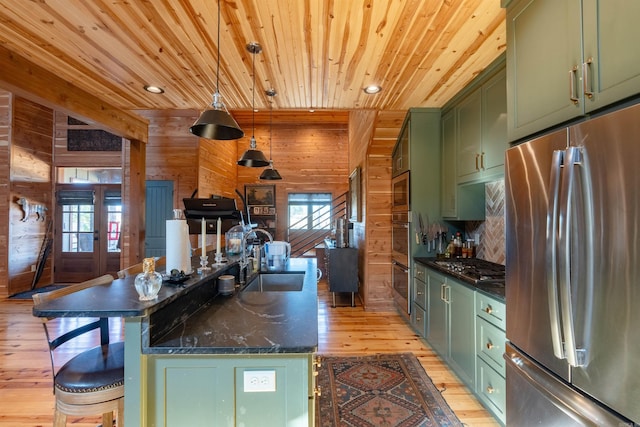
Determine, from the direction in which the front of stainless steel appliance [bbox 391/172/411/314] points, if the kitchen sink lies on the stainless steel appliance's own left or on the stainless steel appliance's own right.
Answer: on the stainless steel appliance's own left

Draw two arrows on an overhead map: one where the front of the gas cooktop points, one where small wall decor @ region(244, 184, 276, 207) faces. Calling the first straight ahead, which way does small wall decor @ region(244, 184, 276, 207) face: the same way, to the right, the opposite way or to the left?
to the left

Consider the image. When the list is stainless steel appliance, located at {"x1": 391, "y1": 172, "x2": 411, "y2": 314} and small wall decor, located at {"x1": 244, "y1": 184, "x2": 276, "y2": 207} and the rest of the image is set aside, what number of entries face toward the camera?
1

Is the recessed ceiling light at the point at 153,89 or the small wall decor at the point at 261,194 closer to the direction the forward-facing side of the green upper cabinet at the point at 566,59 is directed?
the recessed ceiling light

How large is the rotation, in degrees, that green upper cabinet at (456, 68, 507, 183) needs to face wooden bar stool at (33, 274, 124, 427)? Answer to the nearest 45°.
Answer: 0° — it already faces it

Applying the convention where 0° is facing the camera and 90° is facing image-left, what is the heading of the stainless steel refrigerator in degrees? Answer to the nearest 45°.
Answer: approximately 45°

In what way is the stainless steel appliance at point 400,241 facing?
to the viewer's left

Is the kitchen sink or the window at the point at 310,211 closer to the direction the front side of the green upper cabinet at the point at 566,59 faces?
the kitchen sink

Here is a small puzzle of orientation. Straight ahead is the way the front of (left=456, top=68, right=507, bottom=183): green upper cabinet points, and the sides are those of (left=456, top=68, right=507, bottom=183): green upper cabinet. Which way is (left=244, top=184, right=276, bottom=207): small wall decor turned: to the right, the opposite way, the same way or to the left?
to the left
